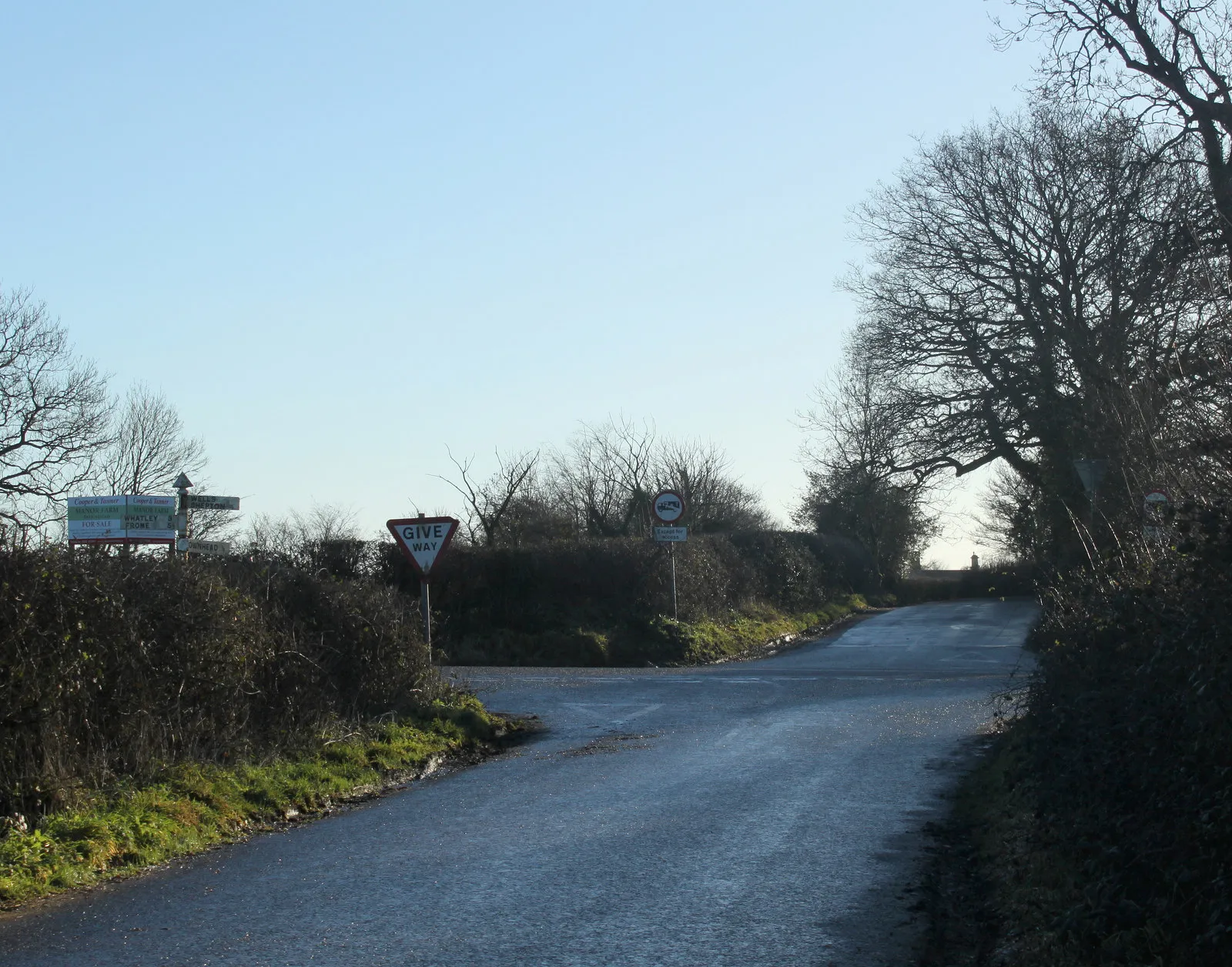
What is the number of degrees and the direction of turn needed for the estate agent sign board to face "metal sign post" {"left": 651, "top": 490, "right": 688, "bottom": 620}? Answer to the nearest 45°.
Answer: approximately 135° to its left

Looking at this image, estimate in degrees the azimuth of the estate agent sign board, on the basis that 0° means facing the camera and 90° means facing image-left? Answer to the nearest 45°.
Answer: approximately 0°

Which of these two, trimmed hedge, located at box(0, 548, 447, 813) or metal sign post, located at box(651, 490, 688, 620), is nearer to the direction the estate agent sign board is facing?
the trimmed hedge

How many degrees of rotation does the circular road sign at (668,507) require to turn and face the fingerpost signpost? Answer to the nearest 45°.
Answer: approximately 45° to its right

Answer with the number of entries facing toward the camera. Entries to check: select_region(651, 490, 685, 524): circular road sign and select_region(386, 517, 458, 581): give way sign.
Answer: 2

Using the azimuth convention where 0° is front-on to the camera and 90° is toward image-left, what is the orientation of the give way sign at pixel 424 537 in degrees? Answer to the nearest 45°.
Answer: approximately 0°

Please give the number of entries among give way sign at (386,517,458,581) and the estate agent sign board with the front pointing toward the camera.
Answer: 2

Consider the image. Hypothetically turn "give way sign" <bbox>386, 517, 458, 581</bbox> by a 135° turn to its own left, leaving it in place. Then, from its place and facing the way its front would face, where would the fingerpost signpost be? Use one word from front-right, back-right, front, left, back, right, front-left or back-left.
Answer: left

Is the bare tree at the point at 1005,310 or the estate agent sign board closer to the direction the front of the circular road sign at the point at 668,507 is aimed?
the estate agent sign board

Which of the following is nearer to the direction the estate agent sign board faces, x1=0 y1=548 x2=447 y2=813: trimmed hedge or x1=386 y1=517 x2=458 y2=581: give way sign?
the trimmed hedge
